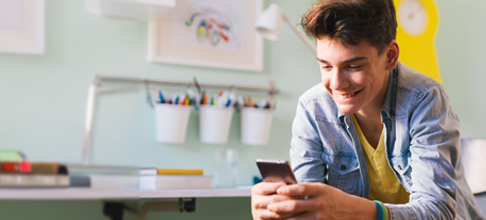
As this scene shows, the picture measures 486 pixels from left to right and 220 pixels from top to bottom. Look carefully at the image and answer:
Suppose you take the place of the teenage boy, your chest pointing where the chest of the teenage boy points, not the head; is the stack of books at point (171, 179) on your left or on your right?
on your right

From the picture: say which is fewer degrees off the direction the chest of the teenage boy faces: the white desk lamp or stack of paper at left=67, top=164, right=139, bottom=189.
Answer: the stack of paper

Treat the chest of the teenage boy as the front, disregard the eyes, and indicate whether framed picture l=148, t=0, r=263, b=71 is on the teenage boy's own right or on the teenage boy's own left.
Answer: on the teenage boy's own right

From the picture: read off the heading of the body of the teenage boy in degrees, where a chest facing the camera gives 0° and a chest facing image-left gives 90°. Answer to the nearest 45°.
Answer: approximately 45°

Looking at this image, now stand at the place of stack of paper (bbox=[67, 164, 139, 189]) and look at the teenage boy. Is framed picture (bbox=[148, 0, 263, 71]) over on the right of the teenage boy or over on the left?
left
